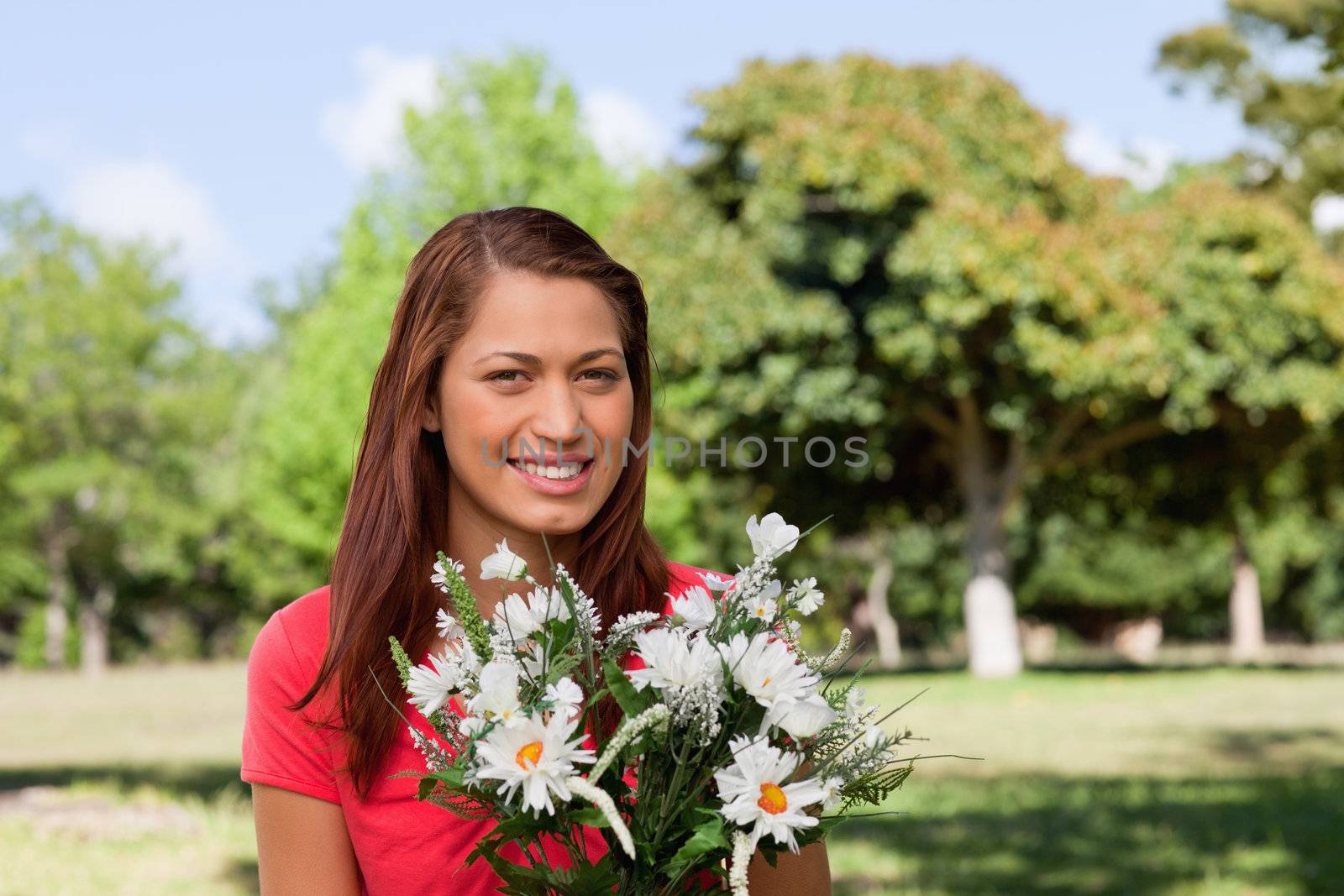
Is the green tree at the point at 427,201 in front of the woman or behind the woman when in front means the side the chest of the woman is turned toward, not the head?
behind

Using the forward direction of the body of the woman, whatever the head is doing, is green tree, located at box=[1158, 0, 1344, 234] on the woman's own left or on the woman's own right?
on the woman's own left

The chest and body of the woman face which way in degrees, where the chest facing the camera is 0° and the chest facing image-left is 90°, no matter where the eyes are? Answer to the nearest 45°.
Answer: approximately 315°
